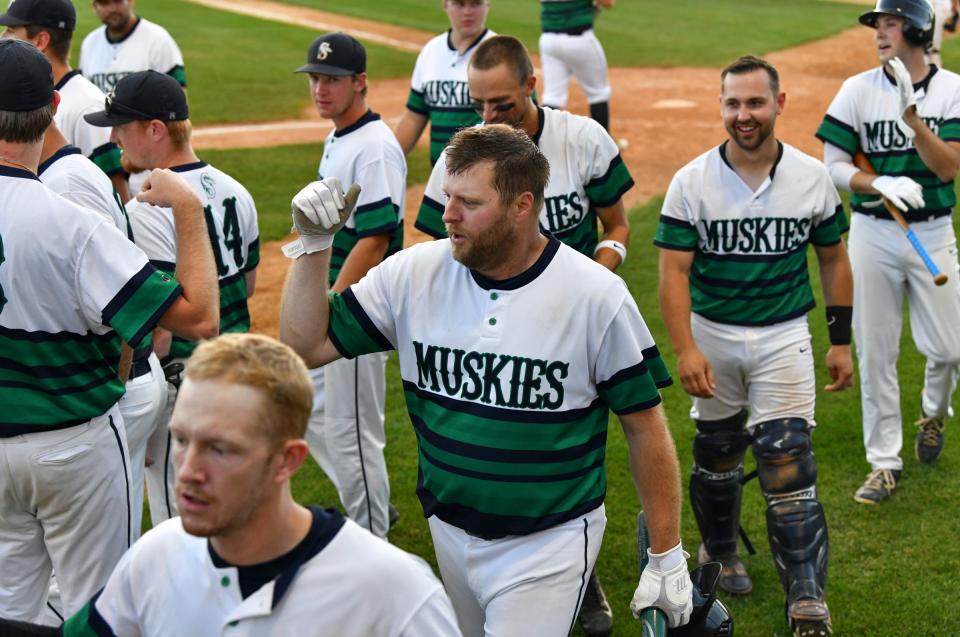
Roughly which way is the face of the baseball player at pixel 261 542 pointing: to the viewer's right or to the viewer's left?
to the viewer's left

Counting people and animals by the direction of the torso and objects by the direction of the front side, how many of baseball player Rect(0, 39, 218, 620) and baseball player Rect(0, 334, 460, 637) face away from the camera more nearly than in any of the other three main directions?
1

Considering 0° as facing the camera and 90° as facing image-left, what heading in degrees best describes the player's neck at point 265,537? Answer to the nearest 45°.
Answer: approximately 45°

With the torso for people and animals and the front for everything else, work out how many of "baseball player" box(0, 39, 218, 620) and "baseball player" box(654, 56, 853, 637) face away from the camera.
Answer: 1

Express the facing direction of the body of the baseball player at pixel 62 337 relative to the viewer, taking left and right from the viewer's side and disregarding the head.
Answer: facing away from the viewer

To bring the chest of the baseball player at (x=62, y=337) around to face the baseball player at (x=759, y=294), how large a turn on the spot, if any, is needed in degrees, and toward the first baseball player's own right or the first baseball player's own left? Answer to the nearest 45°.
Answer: approximately 90° to the first baseball player's own right

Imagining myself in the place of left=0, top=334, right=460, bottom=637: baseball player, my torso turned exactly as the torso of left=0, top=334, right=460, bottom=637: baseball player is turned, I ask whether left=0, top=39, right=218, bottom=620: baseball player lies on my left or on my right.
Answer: on my right

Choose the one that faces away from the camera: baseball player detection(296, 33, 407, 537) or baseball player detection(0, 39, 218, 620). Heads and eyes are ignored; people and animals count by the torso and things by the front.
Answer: baseball player detection(0, 39, 218, 620)

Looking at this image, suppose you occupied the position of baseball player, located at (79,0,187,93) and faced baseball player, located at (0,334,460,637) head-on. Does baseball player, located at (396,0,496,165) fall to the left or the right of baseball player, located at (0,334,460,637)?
left

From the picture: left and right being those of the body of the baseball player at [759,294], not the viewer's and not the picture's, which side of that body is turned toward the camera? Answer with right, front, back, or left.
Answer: front

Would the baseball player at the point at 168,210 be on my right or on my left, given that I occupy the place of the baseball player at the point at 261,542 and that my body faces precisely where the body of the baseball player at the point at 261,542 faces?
on my right
